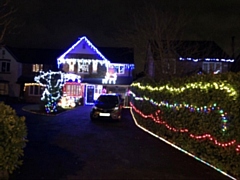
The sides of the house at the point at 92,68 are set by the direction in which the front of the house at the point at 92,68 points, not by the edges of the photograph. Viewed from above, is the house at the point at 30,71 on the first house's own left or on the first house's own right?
on the first house's own right

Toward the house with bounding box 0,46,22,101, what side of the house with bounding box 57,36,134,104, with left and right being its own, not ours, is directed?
right

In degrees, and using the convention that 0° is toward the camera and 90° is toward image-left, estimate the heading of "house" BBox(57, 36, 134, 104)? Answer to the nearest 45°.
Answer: approximately 0°

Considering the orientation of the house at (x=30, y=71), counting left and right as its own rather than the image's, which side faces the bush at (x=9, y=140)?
front
